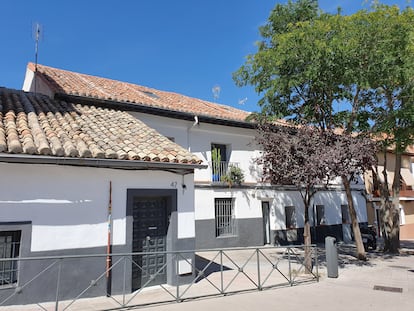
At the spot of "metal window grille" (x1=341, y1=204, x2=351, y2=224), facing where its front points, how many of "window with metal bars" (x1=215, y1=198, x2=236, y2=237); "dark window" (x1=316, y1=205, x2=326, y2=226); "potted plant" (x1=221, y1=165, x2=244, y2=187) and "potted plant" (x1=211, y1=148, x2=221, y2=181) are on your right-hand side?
4

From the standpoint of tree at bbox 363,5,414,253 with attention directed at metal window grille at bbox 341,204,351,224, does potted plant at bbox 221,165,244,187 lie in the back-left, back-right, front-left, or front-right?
front-left

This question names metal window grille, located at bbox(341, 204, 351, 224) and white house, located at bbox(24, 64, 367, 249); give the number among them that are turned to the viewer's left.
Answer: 0

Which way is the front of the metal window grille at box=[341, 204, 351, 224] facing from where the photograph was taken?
facing the viewer and to the right of the viewer

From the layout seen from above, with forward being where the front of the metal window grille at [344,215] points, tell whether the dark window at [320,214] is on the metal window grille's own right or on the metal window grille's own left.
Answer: on the metal window grille's own right

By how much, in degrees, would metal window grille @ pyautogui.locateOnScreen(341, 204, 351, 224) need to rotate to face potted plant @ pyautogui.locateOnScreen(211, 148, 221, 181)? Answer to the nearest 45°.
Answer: approximately 90° to its right

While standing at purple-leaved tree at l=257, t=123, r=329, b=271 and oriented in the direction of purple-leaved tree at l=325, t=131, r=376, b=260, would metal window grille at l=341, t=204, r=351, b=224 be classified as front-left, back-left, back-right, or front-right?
front-left

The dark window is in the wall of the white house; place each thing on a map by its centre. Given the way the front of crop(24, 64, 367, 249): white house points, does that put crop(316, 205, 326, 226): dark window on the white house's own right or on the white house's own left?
on the white house's own left

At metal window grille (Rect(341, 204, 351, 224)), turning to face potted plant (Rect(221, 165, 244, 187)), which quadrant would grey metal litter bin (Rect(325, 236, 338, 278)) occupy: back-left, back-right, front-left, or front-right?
front-left

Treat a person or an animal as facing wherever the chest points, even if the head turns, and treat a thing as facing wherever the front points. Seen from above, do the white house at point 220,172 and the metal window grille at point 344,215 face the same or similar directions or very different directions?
same or similar directions

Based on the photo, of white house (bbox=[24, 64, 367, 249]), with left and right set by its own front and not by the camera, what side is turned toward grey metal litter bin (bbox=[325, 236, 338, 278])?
front

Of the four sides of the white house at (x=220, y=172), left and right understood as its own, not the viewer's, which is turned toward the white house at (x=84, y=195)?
right

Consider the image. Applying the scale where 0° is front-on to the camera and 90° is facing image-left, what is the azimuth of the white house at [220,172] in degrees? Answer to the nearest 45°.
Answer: approximately 315°

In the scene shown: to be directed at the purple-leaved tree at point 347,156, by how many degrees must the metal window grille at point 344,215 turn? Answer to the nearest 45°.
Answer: approximately 45° to its right
